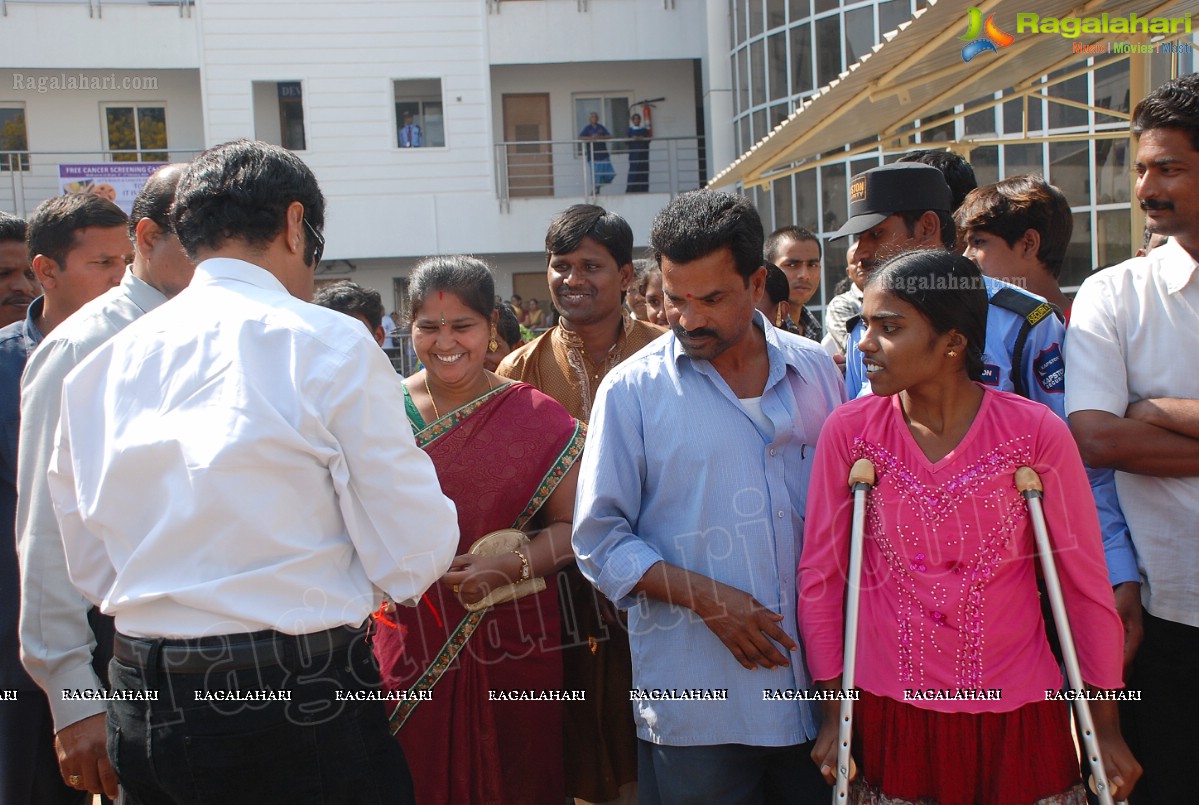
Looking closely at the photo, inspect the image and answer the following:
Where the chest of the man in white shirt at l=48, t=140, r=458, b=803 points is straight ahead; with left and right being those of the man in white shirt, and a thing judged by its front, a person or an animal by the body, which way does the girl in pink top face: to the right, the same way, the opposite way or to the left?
the opposite way

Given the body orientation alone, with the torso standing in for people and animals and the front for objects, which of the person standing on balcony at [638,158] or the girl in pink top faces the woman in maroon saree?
the person standing on balcony

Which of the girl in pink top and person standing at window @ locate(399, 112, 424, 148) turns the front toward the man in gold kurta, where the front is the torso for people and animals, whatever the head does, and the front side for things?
the person standing at window

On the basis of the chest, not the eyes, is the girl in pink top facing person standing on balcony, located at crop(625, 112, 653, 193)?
no

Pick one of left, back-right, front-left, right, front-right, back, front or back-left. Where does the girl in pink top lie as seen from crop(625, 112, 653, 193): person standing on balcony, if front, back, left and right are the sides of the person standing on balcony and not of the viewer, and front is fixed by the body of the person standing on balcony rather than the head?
front

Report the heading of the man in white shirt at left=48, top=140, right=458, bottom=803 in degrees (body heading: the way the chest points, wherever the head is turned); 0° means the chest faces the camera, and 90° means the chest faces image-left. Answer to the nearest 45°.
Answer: approximately 225°

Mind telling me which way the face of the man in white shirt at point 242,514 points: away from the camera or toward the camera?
away from the camera

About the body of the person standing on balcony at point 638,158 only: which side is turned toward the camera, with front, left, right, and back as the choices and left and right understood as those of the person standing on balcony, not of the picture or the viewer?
front

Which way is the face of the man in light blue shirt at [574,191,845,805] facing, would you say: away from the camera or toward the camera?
toward the camera

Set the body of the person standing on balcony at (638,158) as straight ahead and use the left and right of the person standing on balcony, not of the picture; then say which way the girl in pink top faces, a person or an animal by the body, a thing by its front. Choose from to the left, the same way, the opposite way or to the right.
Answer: the same way

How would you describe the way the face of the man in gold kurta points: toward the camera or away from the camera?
toward the camera

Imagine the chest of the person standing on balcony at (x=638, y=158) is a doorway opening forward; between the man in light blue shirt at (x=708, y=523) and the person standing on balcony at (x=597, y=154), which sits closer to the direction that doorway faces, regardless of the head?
the man in light blue shirt

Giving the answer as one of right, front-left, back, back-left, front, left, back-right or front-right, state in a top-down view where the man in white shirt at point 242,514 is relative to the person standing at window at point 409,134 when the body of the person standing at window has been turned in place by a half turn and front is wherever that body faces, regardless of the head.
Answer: back

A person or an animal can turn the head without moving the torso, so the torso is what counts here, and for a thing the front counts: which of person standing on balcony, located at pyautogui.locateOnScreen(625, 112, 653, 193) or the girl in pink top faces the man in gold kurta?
the person standing on balcony

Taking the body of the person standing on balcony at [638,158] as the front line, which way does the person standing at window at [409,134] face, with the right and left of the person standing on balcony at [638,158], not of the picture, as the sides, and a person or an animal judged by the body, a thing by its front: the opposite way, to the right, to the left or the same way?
the same way

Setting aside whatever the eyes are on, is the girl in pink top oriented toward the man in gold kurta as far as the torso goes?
no

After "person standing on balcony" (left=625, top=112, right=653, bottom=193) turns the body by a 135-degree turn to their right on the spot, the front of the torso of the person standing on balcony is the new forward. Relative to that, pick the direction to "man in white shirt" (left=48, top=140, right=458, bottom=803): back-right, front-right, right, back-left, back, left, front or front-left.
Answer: back-left

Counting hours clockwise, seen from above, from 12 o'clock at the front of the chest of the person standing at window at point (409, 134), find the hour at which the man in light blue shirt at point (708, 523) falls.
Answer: The man in light blue shirt is roughly at 12 o'clock from the person standing at window.
